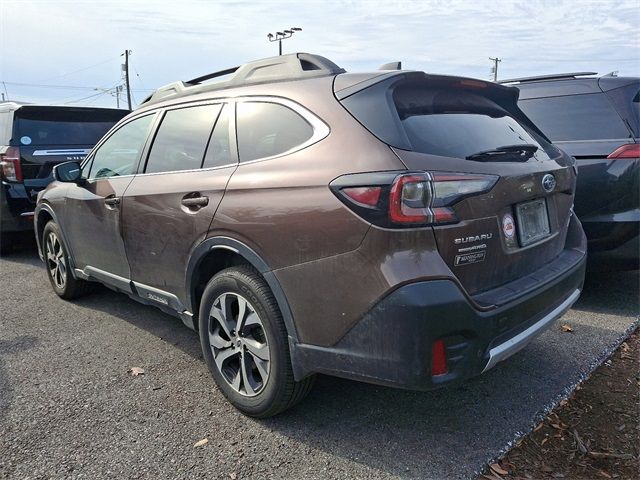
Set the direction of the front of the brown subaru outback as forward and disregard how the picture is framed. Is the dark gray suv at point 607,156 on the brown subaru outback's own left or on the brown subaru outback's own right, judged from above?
on the brown subaru outback's own right

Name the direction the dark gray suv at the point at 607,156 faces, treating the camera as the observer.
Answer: facing away from the viewer and to the left of the viewer

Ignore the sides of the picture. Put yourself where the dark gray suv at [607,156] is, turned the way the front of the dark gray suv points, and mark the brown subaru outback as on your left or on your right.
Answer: on your left

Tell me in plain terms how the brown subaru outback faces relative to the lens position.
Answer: facing away from the viewer and to the left of the viewer

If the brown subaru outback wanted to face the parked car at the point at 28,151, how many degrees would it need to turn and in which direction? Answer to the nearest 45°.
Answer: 0° — it already faces it
